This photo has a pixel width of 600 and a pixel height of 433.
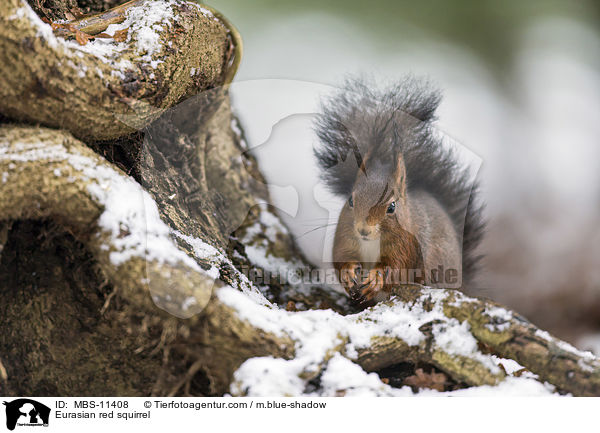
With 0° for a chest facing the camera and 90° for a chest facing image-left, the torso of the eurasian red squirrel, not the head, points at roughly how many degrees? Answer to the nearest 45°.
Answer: approximately 45°
